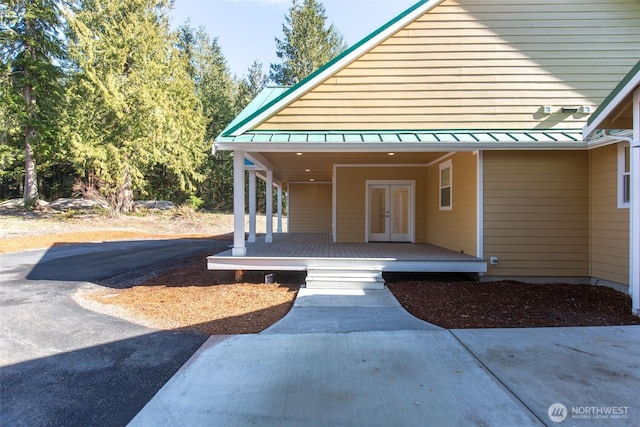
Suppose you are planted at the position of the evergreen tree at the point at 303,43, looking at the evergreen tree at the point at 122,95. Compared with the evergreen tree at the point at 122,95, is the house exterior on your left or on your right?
left

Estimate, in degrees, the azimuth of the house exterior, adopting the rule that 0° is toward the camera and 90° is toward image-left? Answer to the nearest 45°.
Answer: approximately 0°

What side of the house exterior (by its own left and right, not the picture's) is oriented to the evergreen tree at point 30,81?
right

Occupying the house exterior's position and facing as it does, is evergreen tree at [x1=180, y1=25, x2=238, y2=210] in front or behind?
behind

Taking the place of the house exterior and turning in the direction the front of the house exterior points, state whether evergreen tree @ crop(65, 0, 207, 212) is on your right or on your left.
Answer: on your right

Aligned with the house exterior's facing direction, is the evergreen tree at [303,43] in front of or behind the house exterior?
behind
